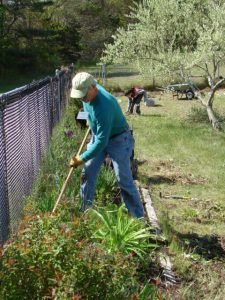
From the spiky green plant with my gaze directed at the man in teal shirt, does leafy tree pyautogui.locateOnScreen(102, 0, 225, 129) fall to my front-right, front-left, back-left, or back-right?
front-right

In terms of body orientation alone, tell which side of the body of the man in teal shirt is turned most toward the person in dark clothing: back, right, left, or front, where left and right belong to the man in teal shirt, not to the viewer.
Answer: right

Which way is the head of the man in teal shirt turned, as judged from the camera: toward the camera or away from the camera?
toward the camera

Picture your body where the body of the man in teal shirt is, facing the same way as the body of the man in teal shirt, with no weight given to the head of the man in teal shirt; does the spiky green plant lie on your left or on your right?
on your left

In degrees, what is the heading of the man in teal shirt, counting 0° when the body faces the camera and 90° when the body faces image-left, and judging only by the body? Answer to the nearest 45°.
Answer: approximately 90°

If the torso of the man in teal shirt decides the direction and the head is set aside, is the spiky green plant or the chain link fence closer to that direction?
the chain link fence

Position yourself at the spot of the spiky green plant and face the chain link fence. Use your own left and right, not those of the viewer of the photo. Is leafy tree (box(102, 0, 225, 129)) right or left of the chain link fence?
right

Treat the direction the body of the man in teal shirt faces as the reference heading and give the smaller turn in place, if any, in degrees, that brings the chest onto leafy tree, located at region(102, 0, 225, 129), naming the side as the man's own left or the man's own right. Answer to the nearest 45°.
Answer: approximately 90° to the man's own right

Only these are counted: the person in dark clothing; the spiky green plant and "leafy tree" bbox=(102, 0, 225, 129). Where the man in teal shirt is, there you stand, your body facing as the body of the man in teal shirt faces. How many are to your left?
1

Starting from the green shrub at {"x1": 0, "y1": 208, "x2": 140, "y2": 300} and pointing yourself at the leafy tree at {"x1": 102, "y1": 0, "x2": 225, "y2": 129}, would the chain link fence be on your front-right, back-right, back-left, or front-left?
front-left

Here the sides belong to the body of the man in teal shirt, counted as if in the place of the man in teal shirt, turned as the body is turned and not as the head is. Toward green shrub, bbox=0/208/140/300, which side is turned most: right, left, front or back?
left
